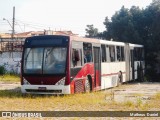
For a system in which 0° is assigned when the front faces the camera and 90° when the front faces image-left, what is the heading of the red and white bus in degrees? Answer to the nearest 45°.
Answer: approximately 45°

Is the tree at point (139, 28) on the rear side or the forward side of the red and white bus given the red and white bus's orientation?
on the rear side
